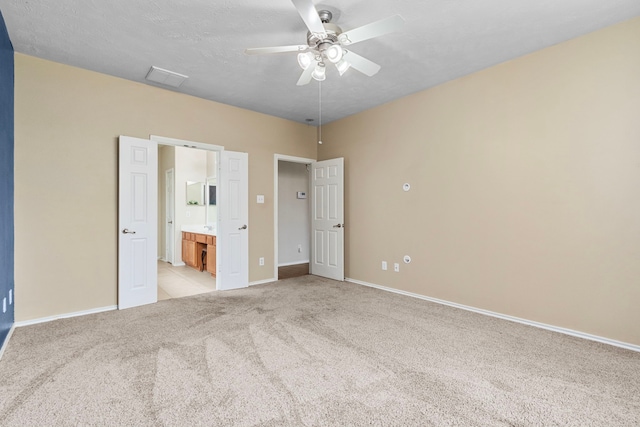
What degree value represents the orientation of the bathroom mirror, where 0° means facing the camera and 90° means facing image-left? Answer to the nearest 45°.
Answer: approximately 0°

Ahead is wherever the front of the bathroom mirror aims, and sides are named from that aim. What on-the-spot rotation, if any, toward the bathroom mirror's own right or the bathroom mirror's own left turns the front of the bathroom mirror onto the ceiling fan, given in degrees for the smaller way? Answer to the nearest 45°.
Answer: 0° — it already faces it

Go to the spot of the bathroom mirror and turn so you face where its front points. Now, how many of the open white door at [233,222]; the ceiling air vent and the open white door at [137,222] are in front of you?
3

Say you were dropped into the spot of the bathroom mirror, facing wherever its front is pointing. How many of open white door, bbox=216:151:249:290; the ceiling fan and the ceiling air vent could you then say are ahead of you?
3

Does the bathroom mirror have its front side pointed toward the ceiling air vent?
yes
